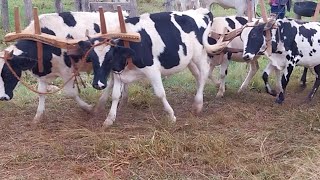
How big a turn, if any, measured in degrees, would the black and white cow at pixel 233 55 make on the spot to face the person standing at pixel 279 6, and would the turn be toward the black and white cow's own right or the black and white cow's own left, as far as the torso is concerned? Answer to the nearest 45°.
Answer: approximately 90° to the black and white cow's own right

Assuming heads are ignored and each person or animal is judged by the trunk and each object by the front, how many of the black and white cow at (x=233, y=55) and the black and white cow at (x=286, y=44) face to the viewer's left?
2

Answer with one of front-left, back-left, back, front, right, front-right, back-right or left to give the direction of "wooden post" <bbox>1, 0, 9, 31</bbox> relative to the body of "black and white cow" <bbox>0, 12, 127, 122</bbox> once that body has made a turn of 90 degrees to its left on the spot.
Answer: back

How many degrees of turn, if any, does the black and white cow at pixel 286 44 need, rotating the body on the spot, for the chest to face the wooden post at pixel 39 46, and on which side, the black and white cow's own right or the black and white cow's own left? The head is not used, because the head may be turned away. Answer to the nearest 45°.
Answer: approximately 45° to the black and white cow's own left

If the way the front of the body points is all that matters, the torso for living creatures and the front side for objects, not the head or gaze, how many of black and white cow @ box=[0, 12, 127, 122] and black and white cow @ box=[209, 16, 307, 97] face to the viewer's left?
2

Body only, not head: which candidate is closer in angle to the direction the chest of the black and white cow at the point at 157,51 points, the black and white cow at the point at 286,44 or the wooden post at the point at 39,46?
the wooden post

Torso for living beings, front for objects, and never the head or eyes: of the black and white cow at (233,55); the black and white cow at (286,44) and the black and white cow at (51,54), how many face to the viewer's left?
3

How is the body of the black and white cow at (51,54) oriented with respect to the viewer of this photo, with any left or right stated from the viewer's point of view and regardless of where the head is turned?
facing to the left of the viewer

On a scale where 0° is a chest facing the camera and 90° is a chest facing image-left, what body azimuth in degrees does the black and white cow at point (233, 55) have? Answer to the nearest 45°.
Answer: approximately 90°

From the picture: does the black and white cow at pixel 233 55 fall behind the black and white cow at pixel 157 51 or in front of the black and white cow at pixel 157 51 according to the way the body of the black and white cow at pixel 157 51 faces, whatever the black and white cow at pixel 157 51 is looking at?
behind

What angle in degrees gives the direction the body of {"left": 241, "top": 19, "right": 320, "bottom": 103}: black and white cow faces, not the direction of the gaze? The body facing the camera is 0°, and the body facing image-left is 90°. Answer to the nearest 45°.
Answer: approximately 90°
